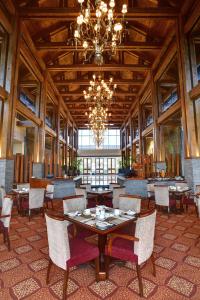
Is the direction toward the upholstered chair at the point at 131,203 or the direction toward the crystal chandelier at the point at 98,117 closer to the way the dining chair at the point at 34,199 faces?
the crystal chandelier

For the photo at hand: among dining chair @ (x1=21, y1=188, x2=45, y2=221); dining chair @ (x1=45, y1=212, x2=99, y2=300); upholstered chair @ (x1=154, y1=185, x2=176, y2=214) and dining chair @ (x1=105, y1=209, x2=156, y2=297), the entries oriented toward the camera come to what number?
0

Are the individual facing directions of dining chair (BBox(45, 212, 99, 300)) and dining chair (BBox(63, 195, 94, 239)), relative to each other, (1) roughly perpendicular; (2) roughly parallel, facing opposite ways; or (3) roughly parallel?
roughly perpendicular

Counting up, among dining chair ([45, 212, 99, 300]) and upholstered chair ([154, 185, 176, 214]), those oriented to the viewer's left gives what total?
0

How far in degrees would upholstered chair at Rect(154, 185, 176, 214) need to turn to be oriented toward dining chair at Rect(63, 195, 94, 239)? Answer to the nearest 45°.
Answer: approximately 180°

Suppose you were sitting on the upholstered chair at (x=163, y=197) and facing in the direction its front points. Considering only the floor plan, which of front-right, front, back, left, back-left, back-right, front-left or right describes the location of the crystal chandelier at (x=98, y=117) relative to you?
left

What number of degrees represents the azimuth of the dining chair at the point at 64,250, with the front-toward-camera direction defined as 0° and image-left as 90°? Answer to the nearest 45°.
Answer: approximately 225°

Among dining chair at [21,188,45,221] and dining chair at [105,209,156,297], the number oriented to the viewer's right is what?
0

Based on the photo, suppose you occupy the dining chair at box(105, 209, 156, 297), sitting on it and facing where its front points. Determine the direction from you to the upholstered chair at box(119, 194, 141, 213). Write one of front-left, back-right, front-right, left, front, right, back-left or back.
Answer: front-right

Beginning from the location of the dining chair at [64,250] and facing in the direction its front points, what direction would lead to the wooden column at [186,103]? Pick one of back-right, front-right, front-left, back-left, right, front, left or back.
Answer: front

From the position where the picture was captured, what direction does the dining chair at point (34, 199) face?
facing away from the viewer and to the left of the viewer

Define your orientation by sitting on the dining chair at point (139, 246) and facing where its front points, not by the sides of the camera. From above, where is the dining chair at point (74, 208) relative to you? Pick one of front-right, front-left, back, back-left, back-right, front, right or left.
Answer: front

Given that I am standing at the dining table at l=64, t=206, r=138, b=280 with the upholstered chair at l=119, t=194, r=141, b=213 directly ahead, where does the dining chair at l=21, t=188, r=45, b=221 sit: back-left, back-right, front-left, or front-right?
front-left

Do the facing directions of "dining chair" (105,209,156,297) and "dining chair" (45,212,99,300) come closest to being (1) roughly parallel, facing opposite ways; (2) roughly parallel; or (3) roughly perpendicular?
roughly perpendicular

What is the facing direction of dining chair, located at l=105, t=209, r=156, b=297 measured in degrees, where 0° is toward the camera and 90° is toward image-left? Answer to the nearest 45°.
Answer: approximately 135°

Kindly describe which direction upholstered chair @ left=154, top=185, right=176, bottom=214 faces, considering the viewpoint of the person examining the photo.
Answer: facing away from the viewer and to the right of the viewer

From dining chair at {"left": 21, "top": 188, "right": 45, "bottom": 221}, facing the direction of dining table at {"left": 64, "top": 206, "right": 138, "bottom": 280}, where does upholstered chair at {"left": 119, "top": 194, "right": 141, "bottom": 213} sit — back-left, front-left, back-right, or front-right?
front-left

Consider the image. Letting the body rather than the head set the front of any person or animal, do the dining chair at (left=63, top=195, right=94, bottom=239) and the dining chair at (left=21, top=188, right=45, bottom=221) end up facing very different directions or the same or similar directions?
very different directions

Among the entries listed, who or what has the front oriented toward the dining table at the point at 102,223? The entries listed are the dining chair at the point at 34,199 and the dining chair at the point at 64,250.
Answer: the dining chair at the point at 64,250

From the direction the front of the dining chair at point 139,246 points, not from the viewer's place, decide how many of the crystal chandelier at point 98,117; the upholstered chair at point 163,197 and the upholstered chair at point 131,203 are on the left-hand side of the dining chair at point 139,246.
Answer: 0

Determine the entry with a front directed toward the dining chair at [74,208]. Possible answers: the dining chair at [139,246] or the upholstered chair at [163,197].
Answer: the dining chair at [139,246]

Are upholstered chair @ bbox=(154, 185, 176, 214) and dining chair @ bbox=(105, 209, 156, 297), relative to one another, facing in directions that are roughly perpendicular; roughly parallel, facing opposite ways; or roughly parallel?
roughly perpendicular
